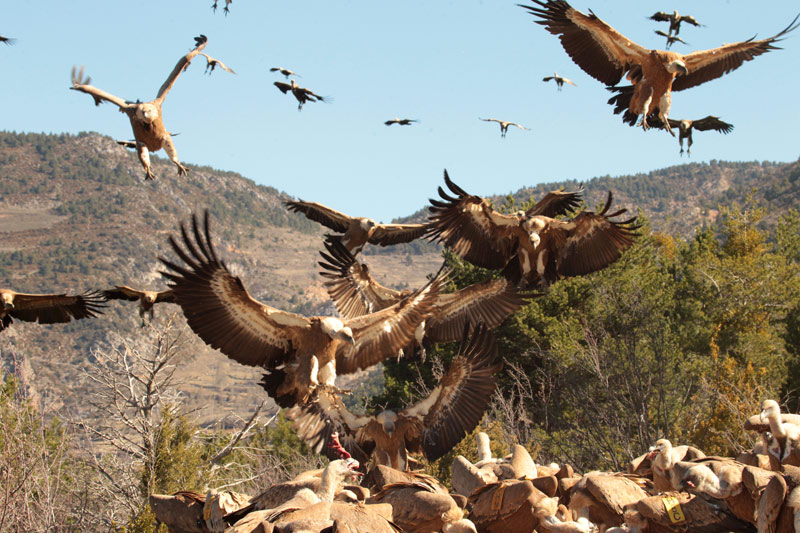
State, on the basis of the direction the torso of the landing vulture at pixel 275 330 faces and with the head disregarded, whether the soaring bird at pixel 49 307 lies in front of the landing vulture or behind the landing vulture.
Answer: behind

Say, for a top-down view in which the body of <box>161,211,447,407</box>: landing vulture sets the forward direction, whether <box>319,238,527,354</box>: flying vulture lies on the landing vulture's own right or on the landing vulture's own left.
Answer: on the landing vulture's own left

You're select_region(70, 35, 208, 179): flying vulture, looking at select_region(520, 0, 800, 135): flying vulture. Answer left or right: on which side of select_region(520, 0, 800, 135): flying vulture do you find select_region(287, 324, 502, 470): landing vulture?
right

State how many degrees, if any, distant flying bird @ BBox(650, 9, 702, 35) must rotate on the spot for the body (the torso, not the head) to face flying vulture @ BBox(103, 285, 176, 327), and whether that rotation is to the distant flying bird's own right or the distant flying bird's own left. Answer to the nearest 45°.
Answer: approximately 45° to the distant flying bird's own right
